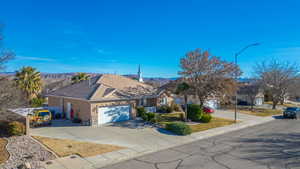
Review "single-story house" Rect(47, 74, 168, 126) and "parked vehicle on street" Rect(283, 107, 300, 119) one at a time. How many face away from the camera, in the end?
0

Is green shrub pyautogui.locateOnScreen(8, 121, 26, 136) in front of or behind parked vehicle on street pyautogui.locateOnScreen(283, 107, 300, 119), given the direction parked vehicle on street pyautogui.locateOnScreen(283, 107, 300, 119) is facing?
in front

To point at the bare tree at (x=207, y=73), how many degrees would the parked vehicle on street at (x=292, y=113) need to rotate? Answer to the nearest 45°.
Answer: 0° — it already faces it

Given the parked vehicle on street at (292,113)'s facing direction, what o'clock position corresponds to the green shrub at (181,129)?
The green shrub is roughly at 11 o'clock from the parked vehicle on street.

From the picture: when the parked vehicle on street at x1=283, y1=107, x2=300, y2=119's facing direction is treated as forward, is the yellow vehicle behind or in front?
in front

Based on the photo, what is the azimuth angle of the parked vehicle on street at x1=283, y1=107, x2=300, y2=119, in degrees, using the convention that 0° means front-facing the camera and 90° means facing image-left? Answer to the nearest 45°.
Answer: approximately 45°

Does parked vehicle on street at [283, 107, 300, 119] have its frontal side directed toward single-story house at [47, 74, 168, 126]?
yes

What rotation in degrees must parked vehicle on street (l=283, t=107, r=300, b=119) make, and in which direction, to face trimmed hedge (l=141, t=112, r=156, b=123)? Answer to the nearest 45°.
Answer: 0° — it already faces it

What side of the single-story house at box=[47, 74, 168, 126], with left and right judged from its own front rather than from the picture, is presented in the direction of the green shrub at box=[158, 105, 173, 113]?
left

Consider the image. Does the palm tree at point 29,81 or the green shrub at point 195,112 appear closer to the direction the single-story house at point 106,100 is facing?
the green shrub

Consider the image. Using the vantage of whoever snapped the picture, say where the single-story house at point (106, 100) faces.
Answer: facing the viewer and to the right of the viewer
